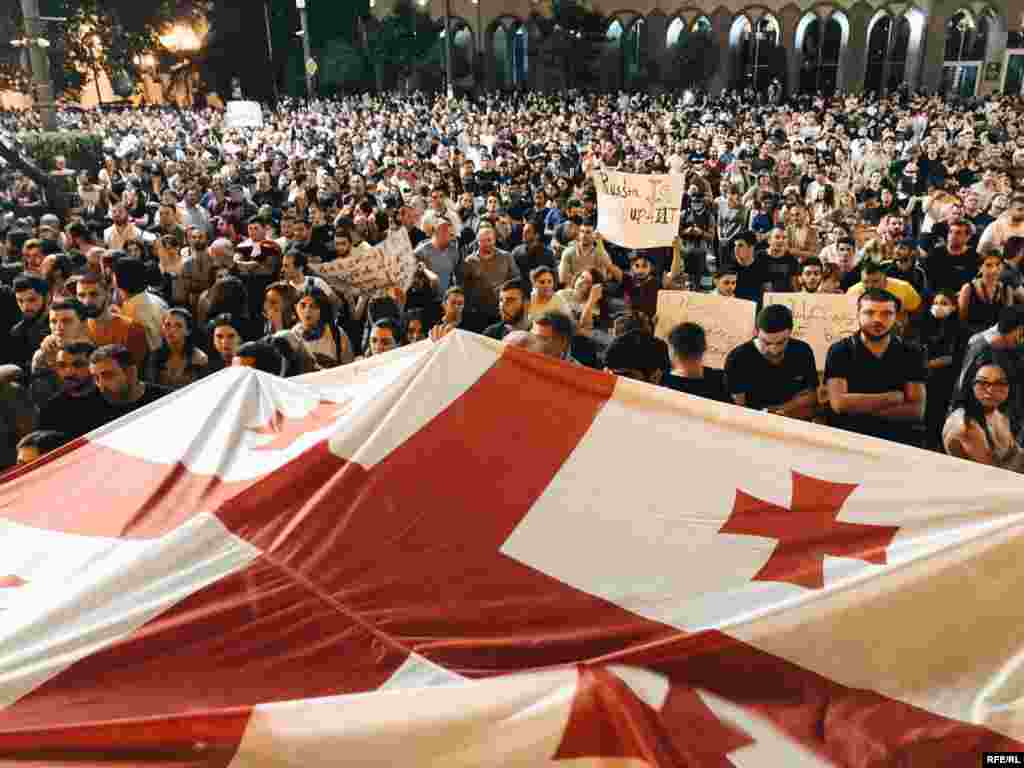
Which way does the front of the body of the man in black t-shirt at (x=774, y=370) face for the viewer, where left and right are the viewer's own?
facing the viewer

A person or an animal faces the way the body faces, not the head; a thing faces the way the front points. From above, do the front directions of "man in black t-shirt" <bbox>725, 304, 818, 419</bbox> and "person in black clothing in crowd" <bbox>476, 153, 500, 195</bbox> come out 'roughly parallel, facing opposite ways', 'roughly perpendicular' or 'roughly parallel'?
roughly parallel

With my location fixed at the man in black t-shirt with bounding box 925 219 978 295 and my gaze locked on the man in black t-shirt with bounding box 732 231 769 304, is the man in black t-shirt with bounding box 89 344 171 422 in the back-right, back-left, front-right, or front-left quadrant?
front-left

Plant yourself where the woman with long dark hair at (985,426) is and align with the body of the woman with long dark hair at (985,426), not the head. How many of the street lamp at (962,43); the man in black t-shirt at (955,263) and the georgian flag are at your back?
2

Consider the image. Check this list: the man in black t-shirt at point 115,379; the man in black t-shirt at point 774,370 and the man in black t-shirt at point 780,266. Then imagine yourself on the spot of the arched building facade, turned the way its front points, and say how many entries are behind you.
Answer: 0

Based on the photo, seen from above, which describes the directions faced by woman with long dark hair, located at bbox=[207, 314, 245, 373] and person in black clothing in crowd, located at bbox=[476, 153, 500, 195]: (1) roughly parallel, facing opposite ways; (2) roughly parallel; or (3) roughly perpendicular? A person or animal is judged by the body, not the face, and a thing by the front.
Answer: roughly parallel

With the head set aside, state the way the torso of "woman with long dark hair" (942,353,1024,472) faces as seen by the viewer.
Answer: toward the camera

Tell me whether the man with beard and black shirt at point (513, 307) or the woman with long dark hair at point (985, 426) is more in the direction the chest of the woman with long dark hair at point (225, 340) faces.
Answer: the woman with long dark hair

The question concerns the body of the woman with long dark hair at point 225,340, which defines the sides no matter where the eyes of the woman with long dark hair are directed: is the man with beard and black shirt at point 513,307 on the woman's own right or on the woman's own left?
on the woman's own left

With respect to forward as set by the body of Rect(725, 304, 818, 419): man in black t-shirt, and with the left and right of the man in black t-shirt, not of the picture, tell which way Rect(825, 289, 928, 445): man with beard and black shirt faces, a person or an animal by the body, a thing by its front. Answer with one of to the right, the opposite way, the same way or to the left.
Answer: the same way

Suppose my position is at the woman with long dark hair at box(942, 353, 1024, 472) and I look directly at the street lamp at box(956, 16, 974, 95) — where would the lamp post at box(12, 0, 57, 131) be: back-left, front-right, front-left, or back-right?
front-left

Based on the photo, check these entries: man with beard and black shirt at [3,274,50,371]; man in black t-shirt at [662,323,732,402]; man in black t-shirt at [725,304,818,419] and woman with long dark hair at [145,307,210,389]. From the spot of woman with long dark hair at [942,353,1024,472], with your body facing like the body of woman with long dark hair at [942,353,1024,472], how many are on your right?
4

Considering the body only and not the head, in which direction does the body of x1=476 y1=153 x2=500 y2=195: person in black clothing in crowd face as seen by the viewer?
toward the camera

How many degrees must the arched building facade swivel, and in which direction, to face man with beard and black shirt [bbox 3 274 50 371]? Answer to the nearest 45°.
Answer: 0° — it already faces them

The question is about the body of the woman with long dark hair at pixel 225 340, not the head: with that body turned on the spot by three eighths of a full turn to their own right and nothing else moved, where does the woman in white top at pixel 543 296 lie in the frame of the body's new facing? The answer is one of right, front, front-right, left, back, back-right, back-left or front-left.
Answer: back-right

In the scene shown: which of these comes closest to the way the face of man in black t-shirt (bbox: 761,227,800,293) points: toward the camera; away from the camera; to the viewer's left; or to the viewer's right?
toward the camera

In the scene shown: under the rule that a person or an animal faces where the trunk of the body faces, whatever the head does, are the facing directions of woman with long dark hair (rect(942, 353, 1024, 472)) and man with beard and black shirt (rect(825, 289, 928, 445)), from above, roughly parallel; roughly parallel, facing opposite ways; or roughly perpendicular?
roughly parallel

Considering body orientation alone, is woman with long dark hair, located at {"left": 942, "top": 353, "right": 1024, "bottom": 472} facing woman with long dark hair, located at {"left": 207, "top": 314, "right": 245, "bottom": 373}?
no

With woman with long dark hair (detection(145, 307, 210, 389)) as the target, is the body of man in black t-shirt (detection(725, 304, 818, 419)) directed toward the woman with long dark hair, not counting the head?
no

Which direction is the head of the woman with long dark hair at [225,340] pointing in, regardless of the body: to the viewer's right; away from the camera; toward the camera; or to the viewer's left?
toward the camera

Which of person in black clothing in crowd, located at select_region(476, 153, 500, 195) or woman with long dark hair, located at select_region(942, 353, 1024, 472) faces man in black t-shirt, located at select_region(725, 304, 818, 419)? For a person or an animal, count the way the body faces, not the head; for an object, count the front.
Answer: the person in black clothing in crowd

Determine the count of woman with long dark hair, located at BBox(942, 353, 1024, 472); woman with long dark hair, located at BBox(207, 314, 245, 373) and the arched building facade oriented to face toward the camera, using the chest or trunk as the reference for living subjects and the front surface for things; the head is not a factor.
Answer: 3

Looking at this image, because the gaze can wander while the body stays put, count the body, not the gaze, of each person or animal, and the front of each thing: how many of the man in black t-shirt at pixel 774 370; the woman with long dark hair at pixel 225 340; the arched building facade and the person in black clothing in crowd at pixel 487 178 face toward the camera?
4
